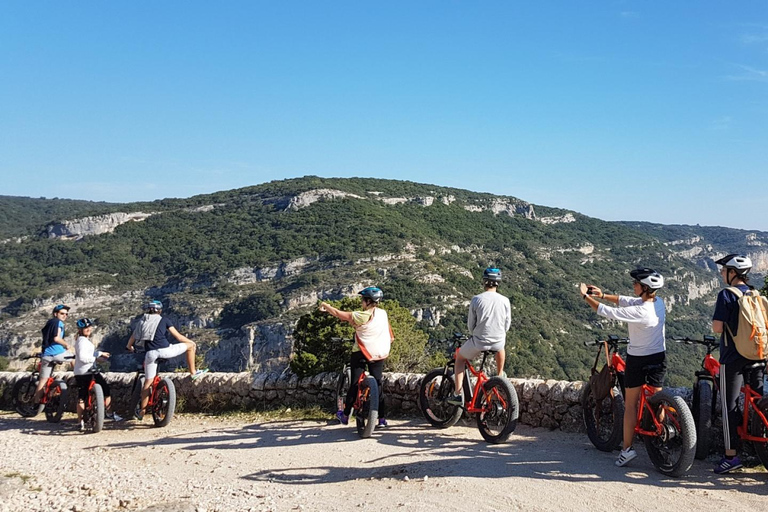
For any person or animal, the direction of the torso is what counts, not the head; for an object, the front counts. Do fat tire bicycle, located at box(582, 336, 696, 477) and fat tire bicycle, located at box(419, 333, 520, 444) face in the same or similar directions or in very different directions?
same or similar directions

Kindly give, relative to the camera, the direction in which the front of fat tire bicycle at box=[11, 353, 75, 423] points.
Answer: facing away from the viewer and to the left of the viewer

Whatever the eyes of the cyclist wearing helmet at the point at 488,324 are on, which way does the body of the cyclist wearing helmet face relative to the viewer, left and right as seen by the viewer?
facing away from the viewer

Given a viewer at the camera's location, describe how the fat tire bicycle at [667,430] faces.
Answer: facing away from the viewer and to the left of the viewer

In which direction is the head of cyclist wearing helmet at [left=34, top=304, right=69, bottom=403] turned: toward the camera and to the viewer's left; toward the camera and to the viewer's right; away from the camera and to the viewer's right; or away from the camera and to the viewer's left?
toward the camera and to the viewer's right

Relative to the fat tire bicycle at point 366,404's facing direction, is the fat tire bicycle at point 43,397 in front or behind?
in front

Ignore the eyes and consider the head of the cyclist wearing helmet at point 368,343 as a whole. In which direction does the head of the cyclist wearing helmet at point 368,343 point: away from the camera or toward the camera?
away from the camera

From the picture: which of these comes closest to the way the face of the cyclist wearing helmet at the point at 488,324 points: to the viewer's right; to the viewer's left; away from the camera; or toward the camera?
away from the camera

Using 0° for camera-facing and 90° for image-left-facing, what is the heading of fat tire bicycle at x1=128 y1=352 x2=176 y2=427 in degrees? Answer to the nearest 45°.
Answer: approximately 135°

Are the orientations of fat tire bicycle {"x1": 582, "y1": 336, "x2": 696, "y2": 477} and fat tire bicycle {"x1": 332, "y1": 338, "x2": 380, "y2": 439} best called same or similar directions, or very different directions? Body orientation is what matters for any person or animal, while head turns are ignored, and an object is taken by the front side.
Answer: same or similar directions

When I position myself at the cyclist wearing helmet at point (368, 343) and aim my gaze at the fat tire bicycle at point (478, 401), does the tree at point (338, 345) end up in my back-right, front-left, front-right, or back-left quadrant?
back-left

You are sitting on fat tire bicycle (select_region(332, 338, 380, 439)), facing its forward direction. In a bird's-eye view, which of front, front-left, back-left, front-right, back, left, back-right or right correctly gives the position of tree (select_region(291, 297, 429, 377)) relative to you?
front-right

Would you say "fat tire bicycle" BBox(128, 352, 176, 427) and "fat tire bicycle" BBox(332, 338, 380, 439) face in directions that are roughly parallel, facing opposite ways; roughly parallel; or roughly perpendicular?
roughly parallel
